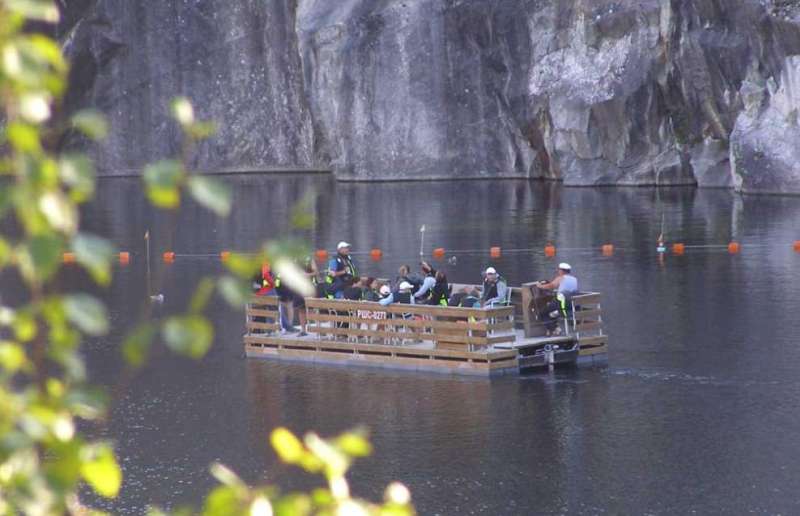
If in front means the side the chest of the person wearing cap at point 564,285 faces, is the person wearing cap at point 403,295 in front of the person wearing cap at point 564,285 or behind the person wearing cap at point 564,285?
in front

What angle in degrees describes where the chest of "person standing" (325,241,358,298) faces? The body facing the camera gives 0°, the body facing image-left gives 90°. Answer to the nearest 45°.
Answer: approximately 315°

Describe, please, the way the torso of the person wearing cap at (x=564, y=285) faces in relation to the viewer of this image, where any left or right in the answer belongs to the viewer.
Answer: facing to the left of the viewer

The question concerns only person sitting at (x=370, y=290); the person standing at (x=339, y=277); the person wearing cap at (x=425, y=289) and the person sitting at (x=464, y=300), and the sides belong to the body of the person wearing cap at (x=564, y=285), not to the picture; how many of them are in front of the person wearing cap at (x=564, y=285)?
4

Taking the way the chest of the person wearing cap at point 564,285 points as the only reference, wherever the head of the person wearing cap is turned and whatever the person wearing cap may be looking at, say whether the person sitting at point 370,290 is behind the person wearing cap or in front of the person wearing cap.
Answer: in front

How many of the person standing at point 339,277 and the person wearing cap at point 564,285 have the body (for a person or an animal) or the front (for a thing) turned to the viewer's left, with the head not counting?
1

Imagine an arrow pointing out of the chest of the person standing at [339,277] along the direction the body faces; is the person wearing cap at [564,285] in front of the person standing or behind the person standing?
in front

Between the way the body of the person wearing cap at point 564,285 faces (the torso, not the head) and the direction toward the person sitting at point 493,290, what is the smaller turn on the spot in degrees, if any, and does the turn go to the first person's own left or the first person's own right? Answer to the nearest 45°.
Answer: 0° — they already face them

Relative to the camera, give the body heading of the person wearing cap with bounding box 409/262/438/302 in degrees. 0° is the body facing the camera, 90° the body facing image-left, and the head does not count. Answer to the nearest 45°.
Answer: approximately 90°

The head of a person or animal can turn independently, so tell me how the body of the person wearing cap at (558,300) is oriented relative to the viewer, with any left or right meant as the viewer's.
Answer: facing to the left of the viewer
